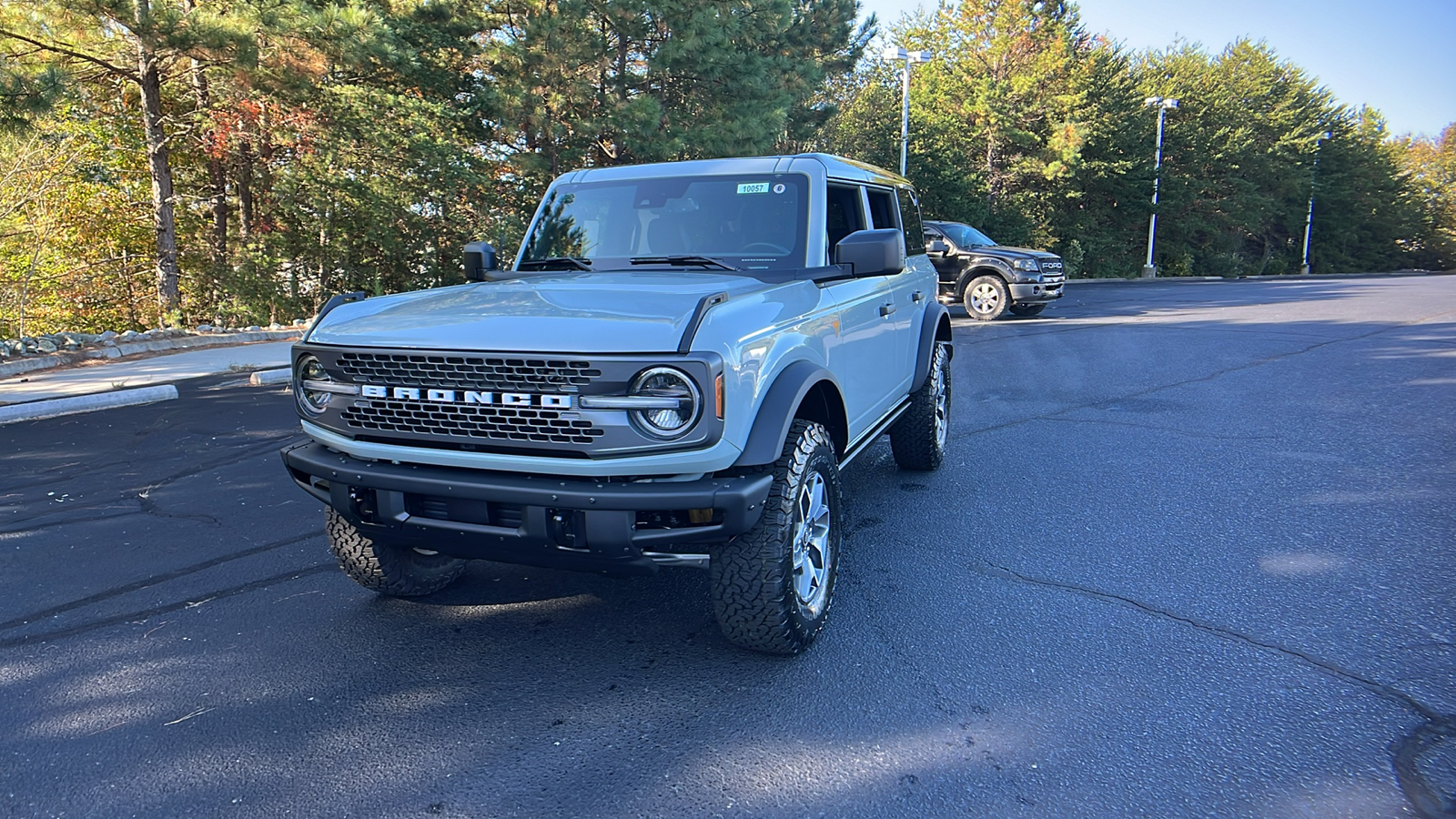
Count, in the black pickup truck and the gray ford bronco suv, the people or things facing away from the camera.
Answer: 0

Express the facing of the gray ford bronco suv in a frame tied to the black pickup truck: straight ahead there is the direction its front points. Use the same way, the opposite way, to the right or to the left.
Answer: to the right

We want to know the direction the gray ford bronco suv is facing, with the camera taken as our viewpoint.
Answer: facing the viewer and to the left of the viewer

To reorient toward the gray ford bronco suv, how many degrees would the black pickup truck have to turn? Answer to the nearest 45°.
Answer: approximately 45° to its right

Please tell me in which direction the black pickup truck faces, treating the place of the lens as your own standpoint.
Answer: facing the viewer and to the right of the viewer

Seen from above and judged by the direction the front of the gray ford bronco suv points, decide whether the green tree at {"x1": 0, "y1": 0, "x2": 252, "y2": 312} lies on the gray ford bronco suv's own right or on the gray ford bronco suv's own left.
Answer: on the gray ford bronco suv's own right

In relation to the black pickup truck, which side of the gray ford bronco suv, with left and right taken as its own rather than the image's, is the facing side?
back

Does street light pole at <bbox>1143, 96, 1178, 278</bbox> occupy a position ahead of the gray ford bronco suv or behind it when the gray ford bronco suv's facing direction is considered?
behind
